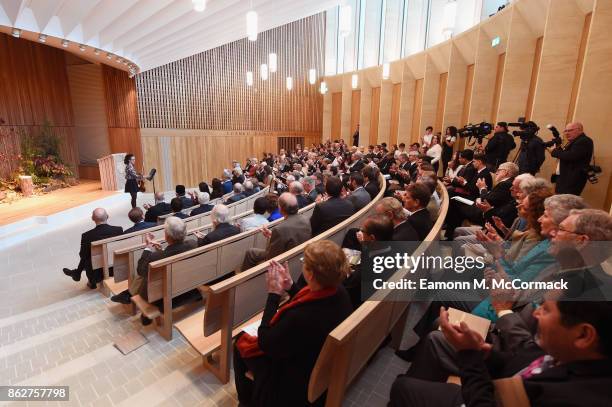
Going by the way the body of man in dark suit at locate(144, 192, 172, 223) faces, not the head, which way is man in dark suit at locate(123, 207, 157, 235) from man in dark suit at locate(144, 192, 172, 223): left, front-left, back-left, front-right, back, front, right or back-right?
back-left

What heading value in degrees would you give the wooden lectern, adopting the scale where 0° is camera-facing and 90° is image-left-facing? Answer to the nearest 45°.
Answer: approximately 315°

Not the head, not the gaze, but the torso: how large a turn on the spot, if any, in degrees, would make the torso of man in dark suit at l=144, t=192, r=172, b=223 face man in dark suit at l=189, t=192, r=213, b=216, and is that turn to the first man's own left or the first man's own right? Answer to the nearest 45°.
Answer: approximately 180°

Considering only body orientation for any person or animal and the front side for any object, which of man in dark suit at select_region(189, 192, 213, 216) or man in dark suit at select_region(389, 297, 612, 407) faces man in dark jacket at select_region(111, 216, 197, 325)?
man in dark suit at select_region(389, 297, 612, 407)

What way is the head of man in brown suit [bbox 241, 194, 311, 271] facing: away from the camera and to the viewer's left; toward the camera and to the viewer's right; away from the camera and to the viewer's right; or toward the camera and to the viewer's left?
away from the camera and to the viewer's left

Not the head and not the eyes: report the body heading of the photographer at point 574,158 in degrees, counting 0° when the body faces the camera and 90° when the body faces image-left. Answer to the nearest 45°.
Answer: approximately 90°

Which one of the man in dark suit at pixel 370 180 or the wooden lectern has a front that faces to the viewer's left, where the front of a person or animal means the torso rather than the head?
the man in dark suit

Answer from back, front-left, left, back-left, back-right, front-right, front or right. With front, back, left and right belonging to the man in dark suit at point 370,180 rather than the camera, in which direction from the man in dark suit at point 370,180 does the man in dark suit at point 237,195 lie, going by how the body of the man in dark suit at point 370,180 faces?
front

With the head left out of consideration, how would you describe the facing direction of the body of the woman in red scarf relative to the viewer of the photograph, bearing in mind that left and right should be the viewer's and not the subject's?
facing away from the viewer and to the left of the viewer

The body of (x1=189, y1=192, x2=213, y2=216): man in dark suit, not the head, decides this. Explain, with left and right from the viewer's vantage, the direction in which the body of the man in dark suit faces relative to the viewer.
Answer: facing away from the viewer and to the left of the viewer

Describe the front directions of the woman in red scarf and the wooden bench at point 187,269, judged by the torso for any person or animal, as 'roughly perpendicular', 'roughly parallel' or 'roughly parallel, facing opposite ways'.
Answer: roughly parallel

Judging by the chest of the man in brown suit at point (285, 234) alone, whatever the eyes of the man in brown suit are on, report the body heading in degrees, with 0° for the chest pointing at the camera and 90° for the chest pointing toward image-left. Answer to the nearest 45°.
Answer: approximately 135°

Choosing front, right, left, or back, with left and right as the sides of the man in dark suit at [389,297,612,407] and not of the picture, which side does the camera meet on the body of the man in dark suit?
left

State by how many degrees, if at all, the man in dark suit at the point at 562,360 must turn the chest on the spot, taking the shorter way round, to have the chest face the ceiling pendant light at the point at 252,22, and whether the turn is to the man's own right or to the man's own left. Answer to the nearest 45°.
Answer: approximately 45° to the man's own right

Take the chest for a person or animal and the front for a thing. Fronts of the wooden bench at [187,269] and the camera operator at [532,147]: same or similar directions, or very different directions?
same or similar directions

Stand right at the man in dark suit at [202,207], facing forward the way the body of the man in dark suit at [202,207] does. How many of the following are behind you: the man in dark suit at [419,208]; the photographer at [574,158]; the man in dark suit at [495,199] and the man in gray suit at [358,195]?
4

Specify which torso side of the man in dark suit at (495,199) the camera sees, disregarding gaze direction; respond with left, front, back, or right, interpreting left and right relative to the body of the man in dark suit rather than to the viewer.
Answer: left

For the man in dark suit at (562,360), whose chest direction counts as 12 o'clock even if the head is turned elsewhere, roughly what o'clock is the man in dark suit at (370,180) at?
the man in dark suit at (370,180) is roughly at 2 o'clock from the man in dark suit at (562,360).

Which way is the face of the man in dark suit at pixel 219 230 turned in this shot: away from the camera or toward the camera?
away from the camera

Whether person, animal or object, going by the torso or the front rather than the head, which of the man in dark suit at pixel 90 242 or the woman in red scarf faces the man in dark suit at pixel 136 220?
the woman in red scarf

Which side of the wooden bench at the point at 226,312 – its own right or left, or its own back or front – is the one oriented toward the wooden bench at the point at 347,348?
back
